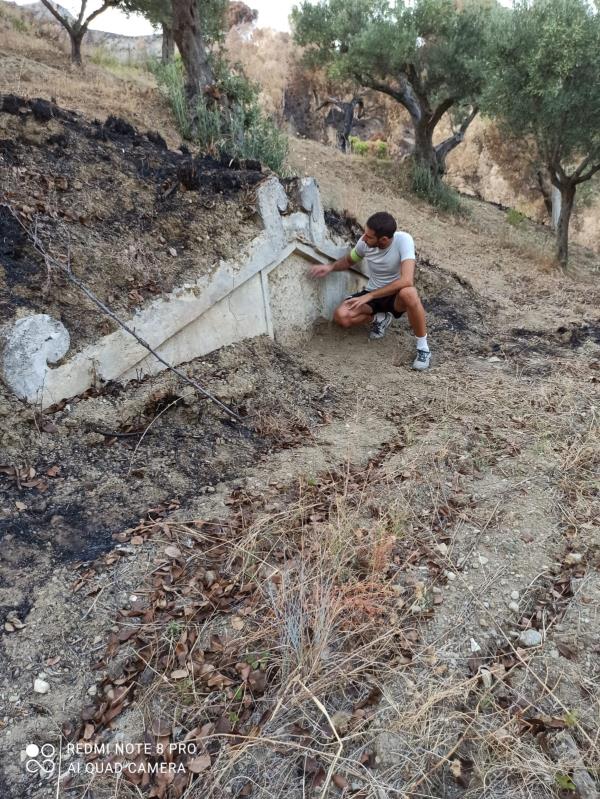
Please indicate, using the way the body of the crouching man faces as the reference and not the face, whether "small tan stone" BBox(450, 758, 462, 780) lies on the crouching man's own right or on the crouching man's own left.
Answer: on the crouching man's own left

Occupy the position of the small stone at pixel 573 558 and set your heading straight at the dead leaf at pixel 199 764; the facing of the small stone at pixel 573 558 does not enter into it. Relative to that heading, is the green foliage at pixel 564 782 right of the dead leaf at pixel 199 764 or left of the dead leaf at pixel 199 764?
left

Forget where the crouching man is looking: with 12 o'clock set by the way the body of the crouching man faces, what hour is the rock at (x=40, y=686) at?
The rock is roughly at 11 o'clock from the crouching man.

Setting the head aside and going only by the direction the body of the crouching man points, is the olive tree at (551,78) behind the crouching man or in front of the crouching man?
behind

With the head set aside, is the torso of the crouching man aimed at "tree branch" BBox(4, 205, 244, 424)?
yes

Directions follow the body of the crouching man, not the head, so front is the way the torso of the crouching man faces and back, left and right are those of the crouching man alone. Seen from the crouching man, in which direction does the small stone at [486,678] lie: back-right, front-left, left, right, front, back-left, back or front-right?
front-left

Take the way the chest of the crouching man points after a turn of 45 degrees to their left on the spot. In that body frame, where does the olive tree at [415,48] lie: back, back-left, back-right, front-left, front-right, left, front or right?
back

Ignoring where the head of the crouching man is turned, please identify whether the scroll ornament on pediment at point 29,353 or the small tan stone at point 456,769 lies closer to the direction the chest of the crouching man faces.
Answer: the scroll ornament on pediment

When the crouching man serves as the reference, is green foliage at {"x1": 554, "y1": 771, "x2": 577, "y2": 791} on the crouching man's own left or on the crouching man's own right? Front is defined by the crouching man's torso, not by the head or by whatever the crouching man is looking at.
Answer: on the crouching man's own left

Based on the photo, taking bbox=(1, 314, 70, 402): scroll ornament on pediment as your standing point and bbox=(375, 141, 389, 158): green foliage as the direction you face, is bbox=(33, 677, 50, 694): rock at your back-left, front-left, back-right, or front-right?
back-right

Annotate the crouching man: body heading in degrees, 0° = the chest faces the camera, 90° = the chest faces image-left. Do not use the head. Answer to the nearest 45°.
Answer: approximately 45°

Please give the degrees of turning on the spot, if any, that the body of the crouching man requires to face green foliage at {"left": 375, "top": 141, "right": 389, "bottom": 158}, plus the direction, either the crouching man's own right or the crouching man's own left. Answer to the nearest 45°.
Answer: approximately 135° to the crouching man's own right

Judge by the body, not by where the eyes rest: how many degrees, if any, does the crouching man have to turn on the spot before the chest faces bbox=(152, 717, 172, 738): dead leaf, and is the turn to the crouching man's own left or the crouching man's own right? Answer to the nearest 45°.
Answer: approximately 45° to the crouching man's own left
